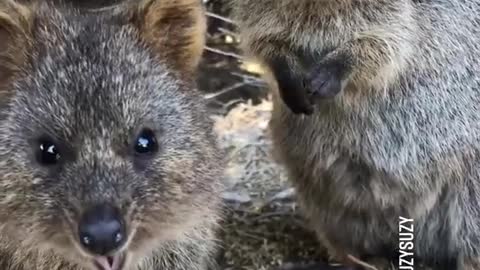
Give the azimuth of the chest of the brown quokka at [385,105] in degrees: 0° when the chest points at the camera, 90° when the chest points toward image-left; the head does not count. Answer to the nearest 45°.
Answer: approximately 45°

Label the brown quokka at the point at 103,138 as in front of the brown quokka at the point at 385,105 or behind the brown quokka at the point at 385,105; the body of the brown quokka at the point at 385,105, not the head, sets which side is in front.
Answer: in front
